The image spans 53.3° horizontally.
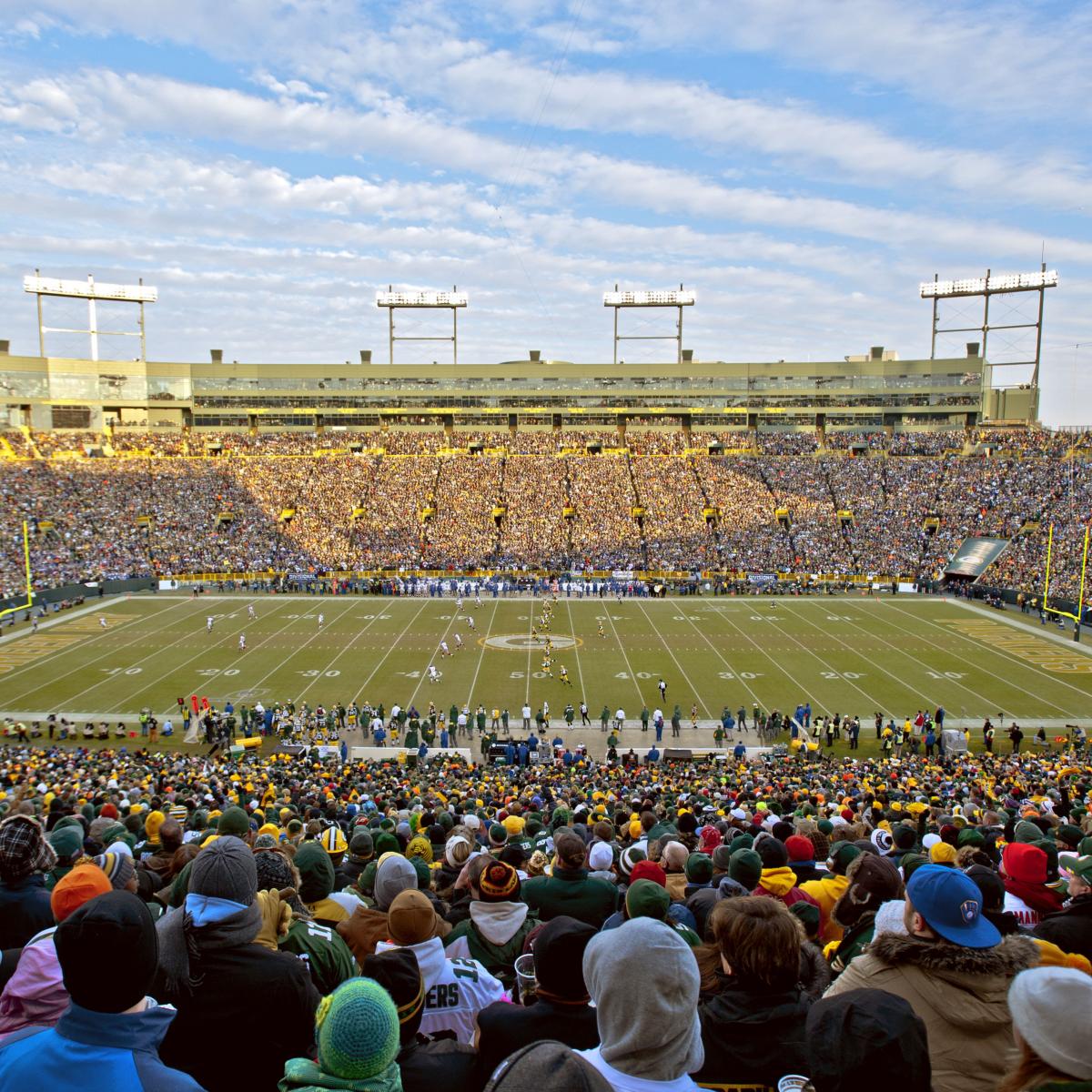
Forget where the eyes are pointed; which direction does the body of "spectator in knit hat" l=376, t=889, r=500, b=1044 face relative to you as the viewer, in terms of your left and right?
facing away from the viewer

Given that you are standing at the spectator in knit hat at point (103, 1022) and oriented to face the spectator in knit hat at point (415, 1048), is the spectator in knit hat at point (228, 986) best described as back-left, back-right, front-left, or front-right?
front-left

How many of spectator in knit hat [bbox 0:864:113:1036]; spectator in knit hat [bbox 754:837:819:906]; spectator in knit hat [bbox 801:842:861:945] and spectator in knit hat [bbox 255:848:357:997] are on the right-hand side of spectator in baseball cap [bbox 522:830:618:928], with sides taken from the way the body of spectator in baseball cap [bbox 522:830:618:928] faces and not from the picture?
2

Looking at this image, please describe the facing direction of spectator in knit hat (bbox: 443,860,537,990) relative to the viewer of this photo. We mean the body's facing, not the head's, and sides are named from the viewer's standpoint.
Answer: facing away from the viewer

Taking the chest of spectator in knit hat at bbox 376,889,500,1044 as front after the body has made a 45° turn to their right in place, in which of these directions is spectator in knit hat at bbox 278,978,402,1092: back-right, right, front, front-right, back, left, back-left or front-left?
back-right

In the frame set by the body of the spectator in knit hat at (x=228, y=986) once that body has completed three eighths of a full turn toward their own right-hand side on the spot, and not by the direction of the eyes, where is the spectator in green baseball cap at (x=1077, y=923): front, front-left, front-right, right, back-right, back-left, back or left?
front-left

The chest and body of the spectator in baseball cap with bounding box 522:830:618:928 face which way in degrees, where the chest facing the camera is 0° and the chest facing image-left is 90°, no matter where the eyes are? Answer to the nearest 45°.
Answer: approximately 180°

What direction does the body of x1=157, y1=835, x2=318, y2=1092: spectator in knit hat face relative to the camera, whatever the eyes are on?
away from the camera

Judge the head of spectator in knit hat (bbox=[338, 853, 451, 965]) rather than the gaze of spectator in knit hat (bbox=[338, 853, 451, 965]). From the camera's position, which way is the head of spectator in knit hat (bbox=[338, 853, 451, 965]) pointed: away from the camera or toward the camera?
away from the camera

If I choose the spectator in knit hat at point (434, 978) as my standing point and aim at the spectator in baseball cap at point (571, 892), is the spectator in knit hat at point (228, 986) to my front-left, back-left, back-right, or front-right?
back-left

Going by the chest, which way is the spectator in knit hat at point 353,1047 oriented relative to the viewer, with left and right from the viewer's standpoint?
facing away from the viewer

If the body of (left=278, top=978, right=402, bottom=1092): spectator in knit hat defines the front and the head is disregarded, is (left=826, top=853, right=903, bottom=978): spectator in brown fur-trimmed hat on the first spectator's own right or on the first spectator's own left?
on the first spectator's own right

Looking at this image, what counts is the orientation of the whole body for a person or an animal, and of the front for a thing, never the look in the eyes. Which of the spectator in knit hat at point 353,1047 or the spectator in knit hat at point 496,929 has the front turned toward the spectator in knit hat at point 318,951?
the spectator in knit hat at point 353,1047

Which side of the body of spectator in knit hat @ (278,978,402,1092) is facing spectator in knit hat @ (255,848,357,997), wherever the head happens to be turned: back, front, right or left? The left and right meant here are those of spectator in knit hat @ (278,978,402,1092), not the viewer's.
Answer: front

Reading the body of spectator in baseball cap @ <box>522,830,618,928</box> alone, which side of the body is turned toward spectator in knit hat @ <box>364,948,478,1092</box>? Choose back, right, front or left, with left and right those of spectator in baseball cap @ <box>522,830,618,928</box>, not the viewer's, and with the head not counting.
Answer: back

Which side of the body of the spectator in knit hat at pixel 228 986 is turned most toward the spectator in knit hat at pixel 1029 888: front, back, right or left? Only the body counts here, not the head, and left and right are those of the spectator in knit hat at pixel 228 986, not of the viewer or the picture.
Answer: right

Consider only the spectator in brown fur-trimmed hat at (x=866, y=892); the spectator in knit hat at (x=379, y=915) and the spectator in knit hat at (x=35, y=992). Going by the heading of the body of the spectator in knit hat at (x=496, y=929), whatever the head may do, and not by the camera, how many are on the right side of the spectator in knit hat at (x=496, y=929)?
1

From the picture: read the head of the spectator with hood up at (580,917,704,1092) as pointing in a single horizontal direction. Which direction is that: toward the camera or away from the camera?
away from the camera
